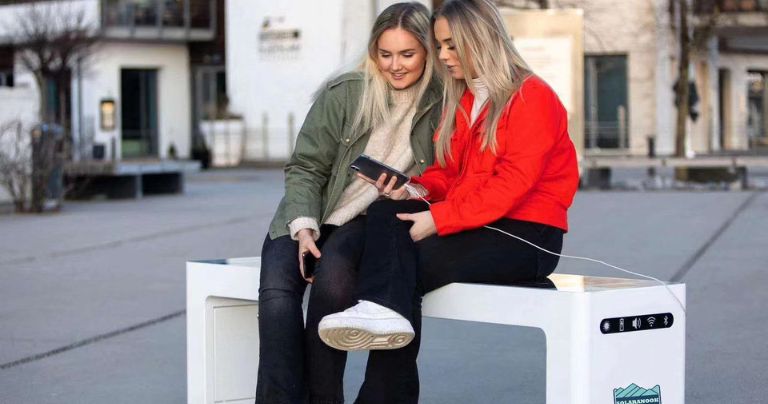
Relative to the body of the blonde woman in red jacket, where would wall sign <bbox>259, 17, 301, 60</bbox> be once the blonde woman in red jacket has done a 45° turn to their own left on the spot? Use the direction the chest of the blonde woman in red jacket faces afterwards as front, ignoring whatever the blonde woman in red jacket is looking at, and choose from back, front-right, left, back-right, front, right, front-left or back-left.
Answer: back

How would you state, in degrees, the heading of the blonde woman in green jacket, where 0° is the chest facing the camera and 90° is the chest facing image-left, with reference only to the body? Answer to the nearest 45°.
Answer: approximately 315°

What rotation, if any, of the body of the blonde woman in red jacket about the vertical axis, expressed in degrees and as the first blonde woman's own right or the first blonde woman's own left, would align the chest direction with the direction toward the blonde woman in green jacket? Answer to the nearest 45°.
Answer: approximately 90° to the first blonde woman's own right

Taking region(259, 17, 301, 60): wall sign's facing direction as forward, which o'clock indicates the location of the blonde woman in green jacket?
The blonde woman in green jacket is roughly at 12 o'clock from the wall sign.

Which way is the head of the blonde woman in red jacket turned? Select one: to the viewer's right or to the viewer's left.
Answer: to the viewer's left

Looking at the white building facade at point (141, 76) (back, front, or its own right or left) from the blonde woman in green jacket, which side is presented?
front

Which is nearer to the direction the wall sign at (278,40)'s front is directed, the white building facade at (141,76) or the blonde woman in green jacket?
the blonde woman in green jacket

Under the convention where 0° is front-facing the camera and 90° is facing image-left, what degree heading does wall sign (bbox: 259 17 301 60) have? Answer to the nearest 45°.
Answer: approximately 0°

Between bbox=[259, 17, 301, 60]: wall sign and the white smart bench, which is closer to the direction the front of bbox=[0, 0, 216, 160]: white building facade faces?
the white smart bench

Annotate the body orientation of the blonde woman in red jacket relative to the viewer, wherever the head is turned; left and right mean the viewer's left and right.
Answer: facing the viewer and to the left of the viewer

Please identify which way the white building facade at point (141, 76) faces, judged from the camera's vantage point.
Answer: facing the viewer

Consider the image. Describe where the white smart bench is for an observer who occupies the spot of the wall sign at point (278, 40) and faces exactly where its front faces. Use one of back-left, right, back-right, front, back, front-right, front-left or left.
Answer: front

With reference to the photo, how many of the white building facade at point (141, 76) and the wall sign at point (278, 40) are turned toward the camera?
2

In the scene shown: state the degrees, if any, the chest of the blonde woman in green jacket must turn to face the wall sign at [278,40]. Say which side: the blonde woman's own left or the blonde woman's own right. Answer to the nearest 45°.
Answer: approximately 135° to the blonde woman's own left
